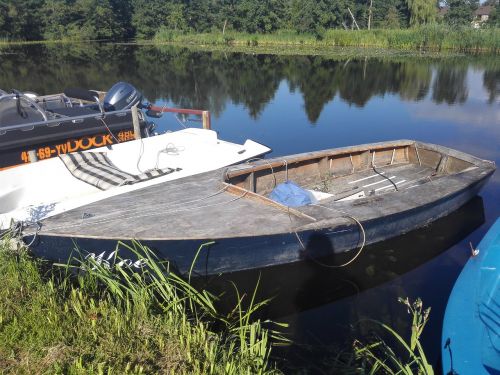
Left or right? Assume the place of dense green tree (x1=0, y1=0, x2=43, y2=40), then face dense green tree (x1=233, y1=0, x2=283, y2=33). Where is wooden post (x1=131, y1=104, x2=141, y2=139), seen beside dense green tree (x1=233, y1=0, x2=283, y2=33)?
right

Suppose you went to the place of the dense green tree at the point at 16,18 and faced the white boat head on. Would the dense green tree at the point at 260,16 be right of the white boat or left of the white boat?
left

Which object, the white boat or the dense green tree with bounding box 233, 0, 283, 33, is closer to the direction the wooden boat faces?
the white boat
